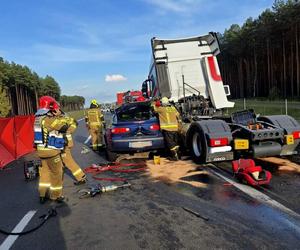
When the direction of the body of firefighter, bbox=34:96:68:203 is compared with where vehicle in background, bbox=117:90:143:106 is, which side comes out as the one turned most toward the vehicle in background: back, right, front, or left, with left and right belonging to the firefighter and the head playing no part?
left

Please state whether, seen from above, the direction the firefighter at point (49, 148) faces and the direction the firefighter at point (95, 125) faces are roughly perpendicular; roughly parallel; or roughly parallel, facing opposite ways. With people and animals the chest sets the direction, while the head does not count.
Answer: roughly perpendicular

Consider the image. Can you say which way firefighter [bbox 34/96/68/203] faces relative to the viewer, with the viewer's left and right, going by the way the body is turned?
facing to the right of the viewer
